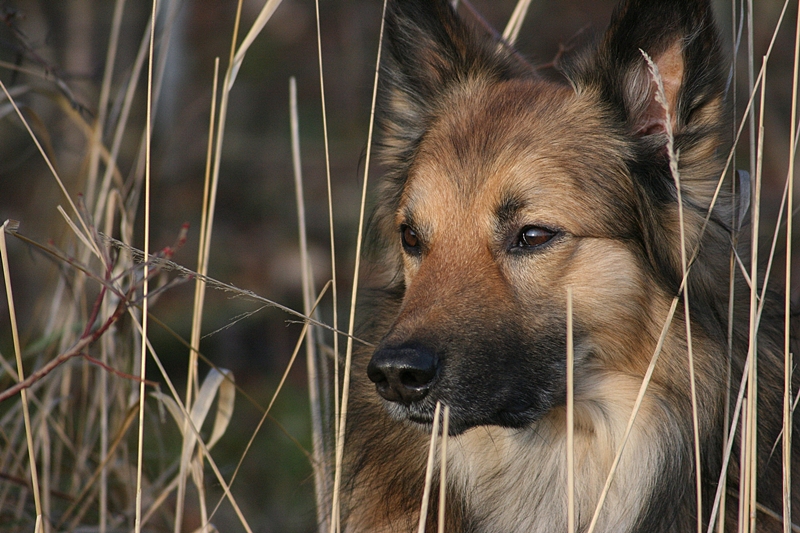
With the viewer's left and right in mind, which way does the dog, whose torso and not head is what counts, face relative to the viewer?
facing the viewer and to the left of the viewer
